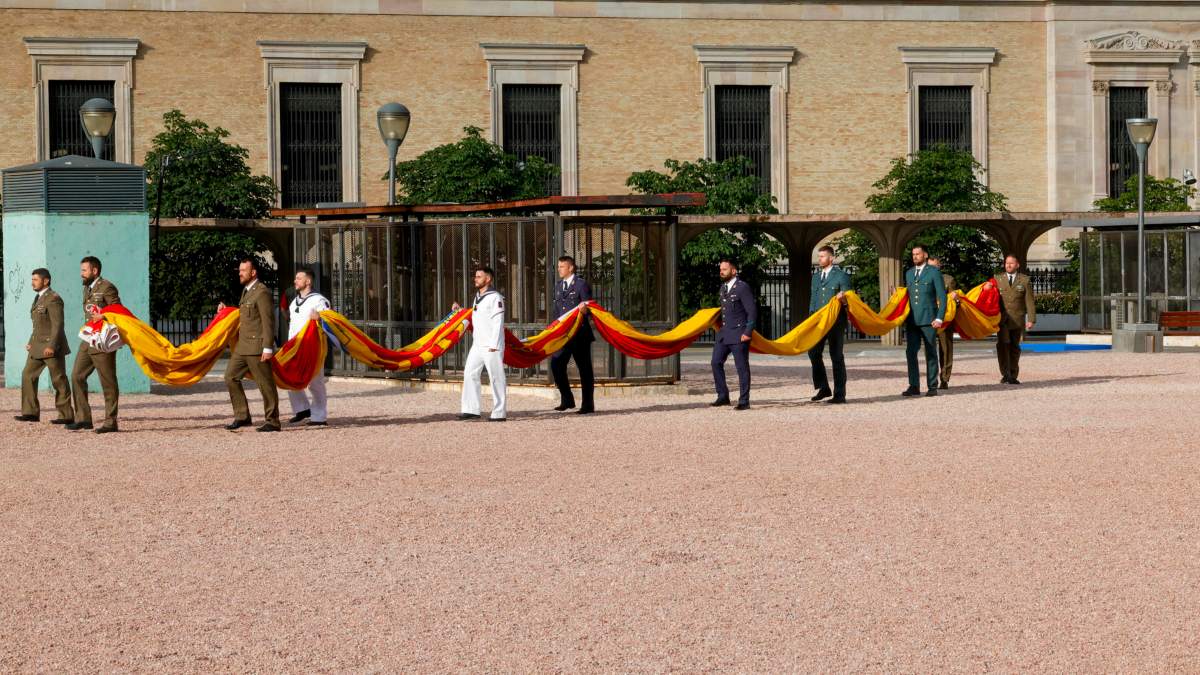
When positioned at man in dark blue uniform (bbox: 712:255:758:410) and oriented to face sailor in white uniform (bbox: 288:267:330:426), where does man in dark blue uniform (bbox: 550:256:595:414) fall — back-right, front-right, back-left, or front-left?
front-right

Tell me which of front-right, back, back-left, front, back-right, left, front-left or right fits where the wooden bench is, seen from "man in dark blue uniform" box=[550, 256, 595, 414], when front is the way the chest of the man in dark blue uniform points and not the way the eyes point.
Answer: back

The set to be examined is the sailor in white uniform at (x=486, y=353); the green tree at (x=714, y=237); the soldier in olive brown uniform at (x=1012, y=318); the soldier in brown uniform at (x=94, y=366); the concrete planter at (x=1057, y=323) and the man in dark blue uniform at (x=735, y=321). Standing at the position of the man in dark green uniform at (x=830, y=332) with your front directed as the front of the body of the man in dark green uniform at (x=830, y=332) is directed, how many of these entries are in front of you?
3

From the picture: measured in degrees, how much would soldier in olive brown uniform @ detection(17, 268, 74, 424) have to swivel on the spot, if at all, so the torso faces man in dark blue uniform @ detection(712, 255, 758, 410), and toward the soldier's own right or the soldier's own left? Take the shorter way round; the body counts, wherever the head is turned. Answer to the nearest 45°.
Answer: approximately 180°

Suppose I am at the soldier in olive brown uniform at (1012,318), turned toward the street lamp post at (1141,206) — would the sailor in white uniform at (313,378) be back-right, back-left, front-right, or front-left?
back-left

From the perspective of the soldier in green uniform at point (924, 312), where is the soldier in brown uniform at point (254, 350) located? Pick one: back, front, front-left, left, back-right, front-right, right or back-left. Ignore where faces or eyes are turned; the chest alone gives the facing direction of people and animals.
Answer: front

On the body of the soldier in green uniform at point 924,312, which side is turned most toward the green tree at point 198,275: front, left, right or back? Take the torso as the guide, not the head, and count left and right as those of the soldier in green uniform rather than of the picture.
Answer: right
